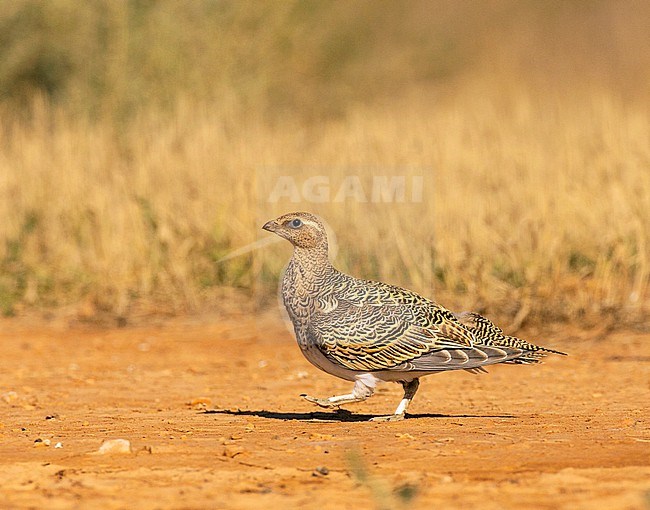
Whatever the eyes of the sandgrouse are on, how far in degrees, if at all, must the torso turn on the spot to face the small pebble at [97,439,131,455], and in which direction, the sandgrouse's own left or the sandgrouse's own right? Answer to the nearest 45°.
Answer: approximately 45° to the sandgrouse's own left

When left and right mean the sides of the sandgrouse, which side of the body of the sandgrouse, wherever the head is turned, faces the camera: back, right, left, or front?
left
